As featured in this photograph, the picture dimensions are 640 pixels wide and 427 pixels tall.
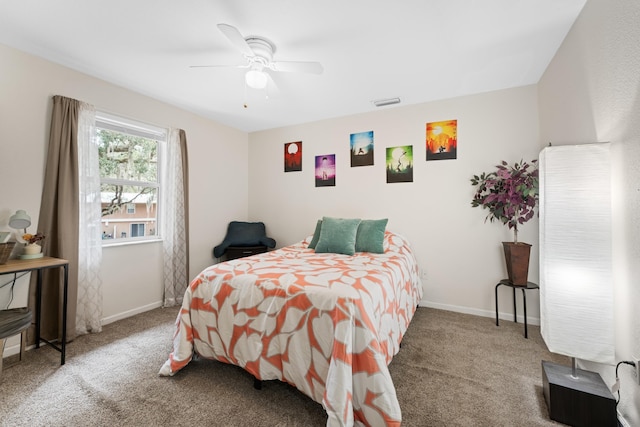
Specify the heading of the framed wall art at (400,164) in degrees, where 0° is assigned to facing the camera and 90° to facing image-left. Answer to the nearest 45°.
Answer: approximately 0°

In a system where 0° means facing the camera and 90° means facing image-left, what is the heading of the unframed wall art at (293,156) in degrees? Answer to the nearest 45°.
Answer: approximately 45°

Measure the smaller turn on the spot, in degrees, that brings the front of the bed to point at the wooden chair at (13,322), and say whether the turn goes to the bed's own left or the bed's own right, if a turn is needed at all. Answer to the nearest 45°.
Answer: approximately 45° to the bed's own right

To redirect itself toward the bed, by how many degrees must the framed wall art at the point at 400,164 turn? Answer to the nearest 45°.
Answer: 0° — it already faces it

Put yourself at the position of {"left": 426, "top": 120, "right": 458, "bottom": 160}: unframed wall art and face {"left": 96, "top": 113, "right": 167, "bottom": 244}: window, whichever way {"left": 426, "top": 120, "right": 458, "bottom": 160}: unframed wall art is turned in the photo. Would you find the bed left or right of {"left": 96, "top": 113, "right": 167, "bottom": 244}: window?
left

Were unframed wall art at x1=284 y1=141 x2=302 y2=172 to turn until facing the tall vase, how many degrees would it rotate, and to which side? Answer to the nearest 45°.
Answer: approximately 90° to its left

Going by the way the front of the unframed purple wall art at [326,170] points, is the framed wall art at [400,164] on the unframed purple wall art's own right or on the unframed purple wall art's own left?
on the unframed purple wall art's own left

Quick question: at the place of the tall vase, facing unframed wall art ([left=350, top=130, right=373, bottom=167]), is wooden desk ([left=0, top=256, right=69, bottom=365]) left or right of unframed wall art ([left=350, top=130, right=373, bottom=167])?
left

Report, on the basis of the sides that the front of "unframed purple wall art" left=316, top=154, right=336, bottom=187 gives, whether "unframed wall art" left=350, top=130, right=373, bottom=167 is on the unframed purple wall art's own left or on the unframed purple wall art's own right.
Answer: on the unframed purple wall art's own left
